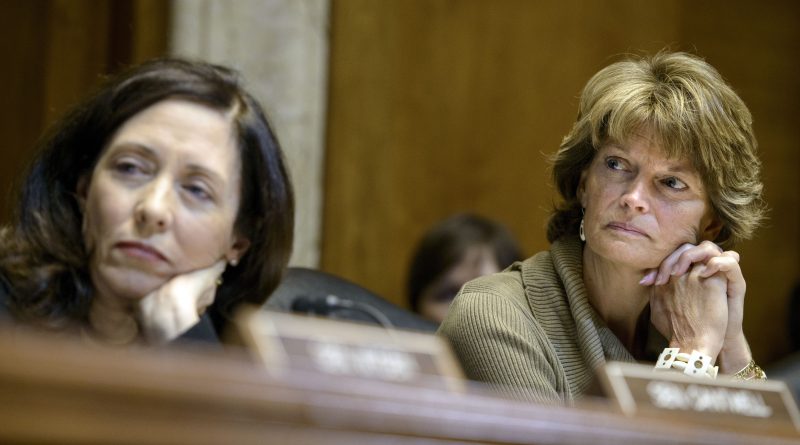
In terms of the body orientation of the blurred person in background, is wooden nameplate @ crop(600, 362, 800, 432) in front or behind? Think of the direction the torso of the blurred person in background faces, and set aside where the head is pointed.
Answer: in front

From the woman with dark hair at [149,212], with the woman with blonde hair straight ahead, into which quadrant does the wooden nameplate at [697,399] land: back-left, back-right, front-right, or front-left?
front-right

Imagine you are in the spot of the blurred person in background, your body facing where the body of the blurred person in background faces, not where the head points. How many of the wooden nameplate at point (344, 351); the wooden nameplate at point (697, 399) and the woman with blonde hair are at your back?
0

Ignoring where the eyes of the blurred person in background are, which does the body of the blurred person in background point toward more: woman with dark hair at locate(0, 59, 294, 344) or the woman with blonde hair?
the woman with blonde hair

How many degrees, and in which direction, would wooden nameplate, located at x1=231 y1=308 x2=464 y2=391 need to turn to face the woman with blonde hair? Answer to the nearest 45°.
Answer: approximately 135° to its left

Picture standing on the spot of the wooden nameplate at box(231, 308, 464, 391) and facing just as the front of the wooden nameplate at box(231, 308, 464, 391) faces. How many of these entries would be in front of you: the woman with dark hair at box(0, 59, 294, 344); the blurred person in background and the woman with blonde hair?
0

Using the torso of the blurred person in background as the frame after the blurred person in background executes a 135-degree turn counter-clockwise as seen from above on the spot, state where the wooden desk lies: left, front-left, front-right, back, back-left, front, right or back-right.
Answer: back

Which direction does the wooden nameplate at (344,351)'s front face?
toward the camera

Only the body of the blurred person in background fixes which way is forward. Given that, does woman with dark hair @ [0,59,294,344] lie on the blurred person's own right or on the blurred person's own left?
on the blurred person's own right

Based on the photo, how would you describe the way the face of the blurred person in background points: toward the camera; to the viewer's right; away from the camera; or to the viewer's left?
toward the camera

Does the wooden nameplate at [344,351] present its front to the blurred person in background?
no

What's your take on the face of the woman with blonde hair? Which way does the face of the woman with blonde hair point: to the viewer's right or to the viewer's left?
to the viewer's left

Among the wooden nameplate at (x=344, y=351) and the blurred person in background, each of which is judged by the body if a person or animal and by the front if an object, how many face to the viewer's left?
0

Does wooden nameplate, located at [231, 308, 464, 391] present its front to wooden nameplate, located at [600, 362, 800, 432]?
no

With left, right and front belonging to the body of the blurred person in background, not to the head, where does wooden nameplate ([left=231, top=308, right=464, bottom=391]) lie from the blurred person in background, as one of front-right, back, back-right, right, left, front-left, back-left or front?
front-right
